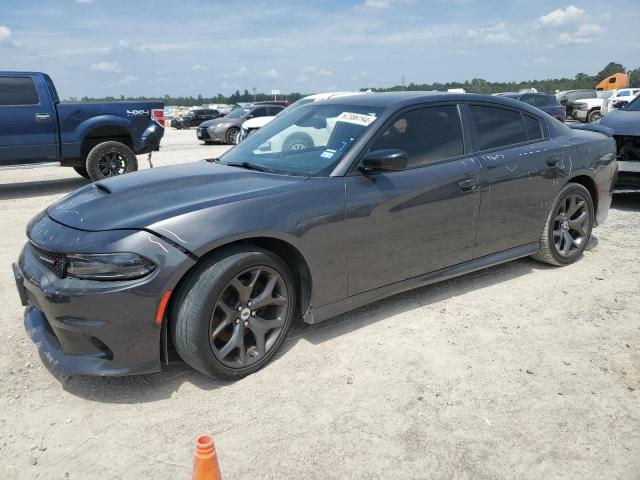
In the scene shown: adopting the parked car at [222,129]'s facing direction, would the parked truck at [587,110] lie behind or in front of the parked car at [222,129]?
behind

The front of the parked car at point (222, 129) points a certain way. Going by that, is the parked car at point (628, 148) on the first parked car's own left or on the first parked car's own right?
on the first parked car's own left

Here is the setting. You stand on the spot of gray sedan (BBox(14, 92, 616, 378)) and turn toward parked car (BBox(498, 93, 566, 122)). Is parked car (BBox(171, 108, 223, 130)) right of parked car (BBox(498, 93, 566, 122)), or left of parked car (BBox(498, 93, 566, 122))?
left

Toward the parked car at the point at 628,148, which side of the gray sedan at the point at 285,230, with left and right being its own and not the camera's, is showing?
back

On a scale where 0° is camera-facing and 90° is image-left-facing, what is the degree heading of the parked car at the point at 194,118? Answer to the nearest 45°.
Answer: approximately 45°
